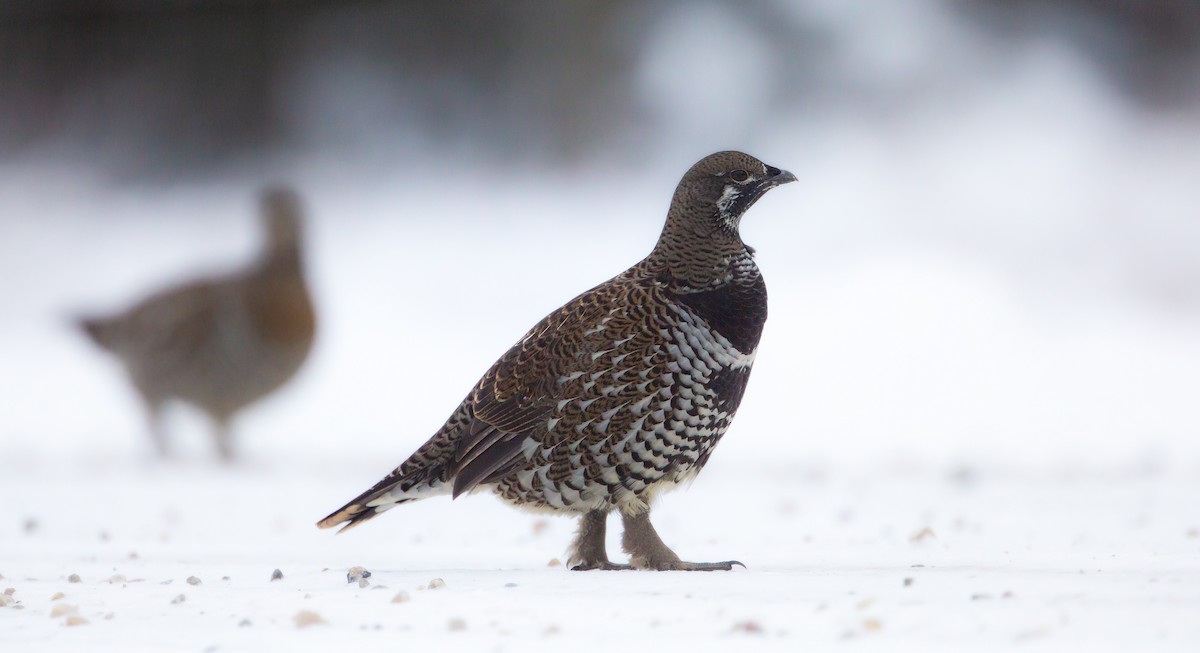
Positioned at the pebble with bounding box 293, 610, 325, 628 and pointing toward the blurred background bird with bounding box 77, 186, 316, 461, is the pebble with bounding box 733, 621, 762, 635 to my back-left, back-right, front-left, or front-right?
back-right

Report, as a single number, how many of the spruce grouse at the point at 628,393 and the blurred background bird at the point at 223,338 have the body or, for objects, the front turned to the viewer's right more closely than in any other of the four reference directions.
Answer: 2

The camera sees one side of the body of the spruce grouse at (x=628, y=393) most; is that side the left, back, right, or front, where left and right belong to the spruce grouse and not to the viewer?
right

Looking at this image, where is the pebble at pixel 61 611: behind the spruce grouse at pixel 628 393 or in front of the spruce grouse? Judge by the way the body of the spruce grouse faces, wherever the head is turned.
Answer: behind

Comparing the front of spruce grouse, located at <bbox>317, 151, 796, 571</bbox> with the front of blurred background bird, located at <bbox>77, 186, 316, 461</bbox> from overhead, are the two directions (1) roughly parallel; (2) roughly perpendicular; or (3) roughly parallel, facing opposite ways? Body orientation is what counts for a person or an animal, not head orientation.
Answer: roughly parallel

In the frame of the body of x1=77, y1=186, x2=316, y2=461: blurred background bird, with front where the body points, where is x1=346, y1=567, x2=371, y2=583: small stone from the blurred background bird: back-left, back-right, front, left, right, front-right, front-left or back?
right

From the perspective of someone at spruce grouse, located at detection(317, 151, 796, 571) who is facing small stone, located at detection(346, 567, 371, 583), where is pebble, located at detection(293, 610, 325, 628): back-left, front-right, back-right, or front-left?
front-left

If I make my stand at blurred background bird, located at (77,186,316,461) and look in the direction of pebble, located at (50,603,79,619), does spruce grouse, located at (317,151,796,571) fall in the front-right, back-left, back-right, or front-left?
front-left

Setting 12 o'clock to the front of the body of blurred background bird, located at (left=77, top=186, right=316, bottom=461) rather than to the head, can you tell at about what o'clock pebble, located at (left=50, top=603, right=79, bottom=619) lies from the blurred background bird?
The pebble is roughly at 3 o'clock from the blurred background bird.

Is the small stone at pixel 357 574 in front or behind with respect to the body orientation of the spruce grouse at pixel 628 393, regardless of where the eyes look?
behind

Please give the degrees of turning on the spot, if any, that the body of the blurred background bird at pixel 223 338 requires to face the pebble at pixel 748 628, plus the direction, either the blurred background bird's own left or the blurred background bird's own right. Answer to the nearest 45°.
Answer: approximately 90° to the blurred background bird's own right

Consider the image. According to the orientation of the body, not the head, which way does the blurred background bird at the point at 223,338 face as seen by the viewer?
to the viewer's right

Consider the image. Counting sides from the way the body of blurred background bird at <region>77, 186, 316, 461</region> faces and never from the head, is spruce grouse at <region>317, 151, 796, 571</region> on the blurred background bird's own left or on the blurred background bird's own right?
on the blurred background bird's own right
